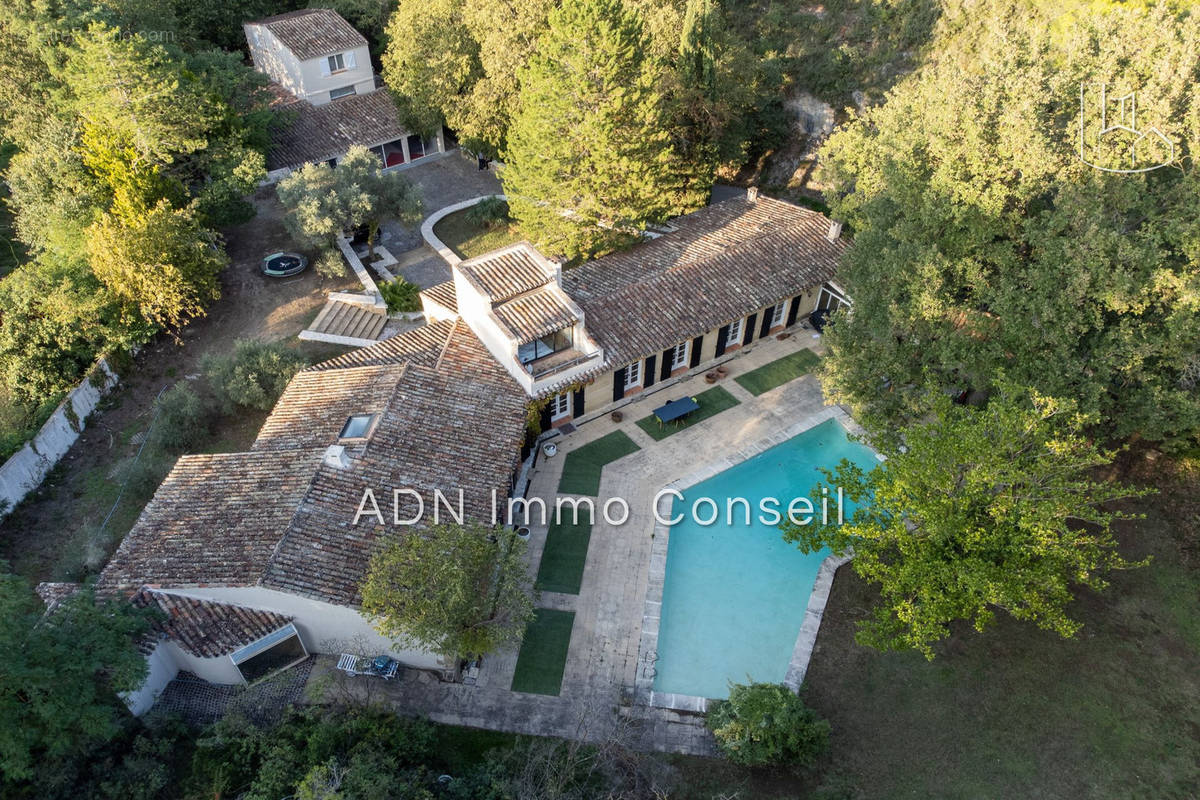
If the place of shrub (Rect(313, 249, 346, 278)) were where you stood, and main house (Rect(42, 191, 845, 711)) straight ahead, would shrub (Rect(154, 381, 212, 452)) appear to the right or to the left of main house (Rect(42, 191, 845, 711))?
right

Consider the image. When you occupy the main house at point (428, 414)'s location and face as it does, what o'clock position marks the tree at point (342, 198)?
The tree is roughly at 7 o'clock from the main house.

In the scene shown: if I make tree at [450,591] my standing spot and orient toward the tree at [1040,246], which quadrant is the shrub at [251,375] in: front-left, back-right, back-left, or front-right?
back-left

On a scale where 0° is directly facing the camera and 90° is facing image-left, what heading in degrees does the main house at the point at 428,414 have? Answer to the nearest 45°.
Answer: approximately 315°

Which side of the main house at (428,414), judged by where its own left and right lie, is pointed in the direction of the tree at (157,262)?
back

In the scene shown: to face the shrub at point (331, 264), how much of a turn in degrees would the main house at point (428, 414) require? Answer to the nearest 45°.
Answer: approximately 135° to its left

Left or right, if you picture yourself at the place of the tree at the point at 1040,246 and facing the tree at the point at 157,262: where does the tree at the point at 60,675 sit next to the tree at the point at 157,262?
left

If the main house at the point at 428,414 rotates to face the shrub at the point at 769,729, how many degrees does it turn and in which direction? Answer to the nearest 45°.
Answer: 0° — it already faces it

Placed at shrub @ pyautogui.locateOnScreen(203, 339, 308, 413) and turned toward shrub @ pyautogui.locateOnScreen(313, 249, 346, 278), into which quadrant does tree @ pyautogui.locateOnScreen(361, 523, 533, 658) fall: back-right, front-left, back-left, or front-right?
back-right
